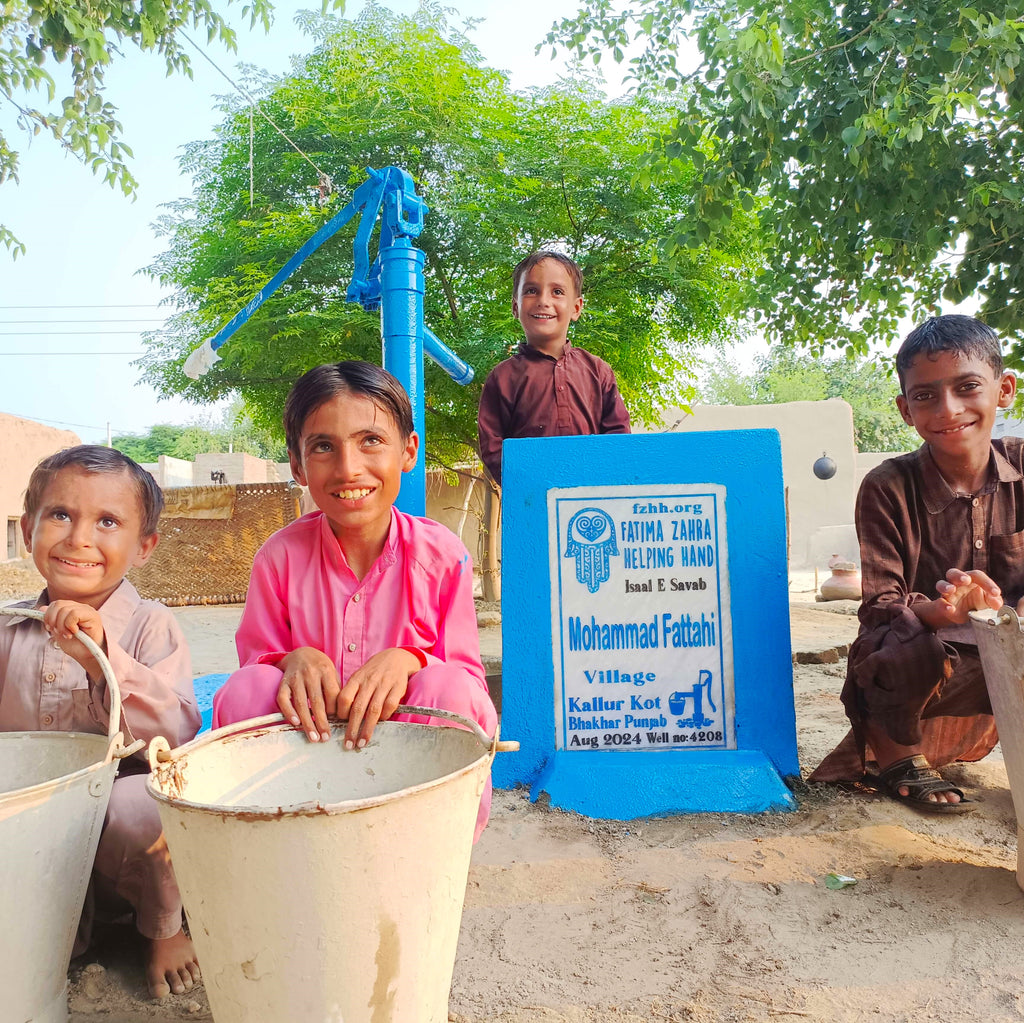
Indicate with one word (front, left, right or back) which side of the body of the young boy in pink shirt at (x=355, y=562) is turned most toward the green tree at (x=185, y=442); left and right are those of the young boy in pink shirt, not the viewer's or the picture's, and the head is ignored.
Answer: back

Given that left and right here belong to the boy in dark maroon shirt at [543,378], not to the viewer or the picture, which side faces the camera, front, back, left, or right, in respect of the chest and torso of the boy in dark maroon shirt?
front

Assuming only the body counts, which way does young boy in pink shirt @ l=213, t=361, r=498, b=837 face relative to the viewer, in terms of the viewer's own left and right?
facing the viewer

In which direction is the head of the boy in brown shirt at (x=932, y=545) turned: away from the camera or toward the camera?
toward the camera

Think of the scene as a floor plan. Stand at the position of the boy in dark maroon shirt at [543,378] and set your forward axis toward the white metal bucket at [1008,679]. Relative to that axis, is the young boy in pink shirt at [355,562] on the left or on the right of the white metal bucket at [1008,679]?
right

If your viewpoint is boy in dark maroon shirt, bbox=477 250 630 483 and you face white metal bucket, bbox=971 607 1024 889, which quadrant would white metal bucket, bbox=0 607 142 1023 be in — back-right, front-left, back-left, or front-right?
front-right

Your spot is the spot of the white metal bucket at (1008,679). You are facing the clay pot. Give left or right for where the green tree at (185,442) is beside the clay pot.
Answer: left

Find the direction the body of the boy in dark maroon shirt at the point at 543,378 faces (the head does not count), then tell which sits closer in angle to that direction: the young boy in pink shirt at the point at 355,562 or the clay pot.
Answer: the young boy in pink shirt

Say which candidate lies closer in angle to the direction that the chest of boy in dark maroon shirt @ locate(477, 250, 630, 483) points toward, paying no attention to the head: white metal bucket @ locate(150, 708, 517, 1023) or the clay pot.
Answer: the white metal bucket

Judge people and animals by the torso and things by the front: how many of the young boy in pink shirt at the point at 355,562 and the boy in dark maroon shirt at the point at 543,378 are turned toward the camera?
2

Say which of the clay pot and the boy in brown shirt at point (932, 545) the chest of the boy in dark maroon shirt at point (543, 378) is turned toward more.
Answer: the boy in brown shirt

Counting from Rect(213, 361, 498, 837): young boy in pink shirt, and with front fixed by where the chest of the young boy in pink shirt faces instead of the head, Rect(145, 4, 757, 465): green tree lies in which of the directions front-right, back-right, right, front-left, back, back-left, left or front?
back

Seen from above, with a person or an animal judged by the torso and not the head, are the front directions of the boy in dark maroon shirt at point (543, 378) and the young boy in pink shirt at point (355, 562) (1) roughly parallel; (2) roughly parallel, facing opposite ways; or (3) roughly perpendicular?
roughly parallel

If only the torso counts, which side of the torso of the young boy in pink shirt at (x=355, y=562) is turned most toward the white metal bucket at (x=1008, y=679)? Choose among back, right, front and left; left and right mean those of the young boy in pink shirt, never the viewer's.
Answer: left

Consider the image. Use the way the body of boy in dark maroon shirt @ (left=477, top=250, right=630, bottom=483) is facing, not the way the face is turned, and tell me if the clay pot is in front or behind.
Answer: behind
